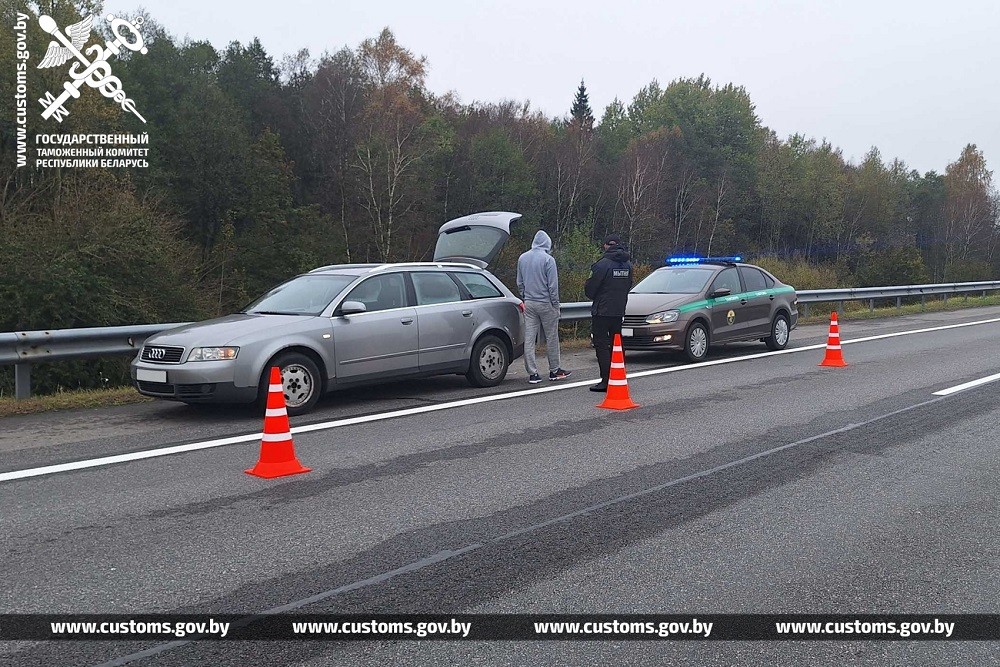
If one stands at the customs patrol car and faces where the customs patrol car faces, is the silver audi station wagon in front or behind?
in front

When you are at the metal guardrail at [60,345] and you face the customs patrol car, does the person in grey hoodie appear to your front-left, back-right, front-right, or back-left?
front-right

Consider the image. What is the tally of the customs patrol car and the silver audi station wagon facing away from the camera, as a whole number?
0

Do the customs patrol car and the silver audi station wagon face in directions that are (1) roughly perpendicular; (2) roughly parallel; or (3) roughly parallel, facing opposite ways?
roughly parallel

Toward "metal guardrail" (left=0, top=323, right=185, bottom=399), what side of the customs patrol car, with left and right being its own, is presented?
front

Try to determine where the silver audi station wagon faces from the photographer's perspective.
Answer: facing the viewer and to the left of the viewer

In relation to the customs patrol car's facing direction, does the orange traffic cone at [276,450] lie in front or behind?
in front

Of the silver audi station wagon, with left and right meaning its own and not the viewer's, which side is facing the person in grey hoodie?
back

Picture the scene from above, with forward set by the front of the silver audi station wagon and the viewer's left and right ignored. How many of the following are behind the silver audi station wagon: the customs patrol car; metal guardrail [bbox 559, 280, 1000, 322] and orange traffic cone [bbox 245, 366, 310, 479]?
2

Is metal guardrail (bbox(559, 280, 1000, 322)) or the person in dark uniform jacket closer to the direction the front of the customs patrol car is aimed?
the person in dark uniform jacket
